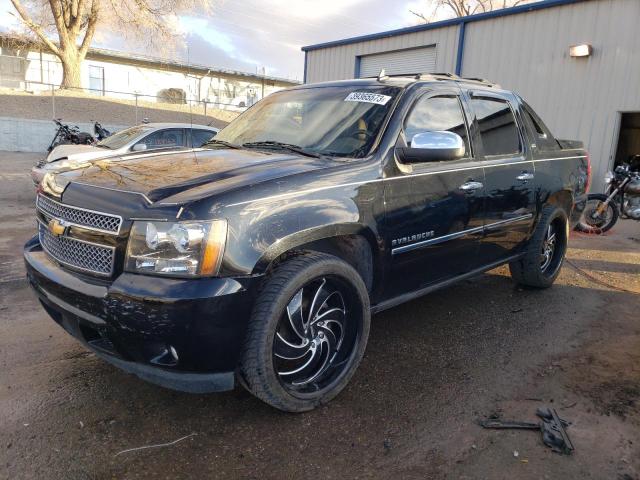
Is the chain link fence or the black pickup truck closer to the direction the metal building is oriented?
the black pickup truck

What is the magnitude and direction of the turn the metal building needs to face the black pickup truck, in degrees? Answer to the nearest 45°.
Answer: approximately 45° to its left

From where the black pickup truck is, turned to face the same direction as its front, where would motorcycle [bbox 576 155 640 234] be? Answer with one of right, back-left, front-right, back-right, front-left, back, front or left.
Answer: back

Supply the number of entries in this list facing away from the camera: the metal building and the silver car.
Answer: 0

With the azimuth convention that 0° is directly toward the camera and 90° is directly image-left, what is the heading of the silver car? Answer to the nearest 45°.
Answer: approximately 45°

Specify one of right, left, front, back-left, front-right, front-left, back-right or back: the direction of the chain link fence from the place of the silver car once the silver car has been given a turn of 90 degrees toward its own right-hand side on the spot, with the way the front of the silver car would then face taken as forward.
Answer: front-right

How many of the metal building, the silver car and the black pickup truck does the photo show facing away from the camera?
0

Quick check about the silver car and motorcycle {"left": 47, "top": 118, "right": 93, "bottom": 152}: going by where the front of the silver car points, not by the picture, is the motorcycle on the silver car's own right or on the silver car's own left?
on the silver car's own right

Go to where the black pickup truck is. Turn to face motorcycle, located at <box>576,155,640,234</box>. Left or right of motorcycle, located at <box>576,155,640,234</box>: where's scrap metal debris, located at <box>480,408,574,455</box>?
right

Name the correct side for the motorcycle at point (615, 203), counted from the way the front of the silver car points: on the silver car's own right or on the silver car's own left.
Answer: on the silver car's own left

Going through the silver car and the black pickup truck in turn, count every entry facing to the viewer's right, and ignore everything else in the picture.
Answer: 0

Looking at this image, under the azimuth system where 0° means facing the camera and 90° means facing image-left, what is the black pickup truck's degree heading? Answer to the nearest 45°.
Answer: approximately 45°

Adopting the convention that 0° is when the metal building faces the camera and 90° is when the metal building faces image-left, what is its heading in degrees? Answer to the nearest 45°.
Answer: approximately 45°

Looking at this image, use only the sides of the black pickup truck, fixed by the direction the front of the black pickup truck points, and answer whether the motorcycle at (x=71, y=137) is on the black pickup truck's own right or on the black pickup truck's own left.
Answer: on the black pickup truck's own right
